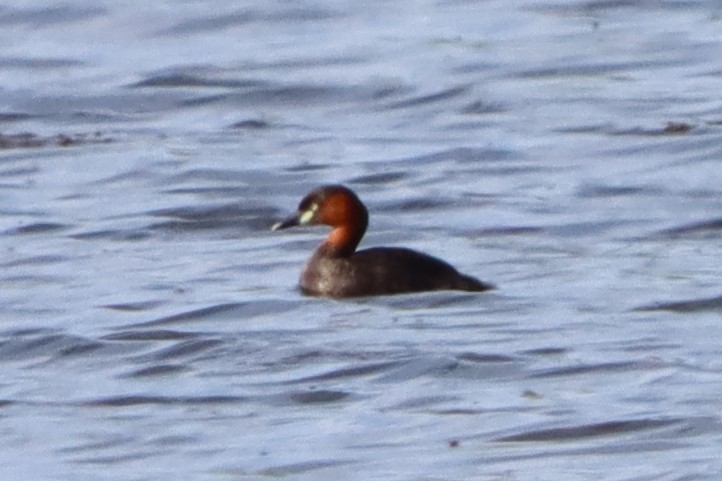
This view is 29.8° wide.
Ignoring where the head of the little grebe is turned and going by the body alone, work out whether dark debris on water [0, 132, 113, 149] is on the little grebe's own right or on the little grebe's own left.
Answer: on the little grebe's own right

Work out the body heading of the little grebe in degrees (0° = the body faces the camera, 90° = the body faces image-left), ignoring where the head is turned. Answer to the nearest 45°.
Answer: approximately 90°
